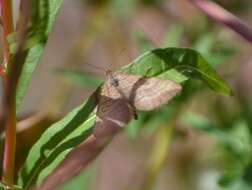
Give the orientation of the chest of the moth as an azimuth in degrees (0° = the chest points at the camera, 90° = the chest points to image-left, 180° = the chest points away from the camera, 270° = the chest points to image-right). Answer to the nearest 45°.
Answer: approximately 135°
